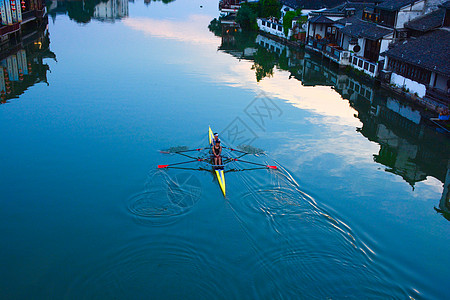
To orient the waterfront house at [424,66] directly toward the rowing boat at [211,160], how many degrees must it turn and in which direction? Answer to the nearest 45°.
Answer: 0° — it already faces it

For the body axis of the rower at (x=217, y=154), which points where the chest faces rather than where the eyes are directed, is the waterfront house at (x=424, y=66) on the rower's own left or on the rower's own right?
on the rower's own left

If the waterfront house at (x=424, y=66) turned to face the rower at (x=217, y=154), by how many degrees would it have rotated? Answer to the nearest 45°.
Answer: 0° — it already faces them

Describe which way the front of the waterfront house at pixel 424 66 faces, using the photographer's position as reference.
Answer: facing the viewer and to the left of the viewer

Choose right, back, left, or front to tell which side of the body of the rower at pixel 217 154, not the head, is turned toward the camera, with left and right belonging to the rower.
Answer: front

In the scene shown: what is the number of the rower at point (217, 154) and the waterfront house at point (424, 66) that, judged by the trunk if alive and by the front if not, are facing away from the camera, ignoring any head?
0

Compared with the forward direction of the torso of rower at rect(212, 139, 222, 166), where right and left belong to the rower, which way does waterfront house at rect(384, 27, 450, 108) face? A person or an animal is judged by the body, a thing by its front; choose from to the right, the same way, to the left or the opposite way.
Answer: to the right
